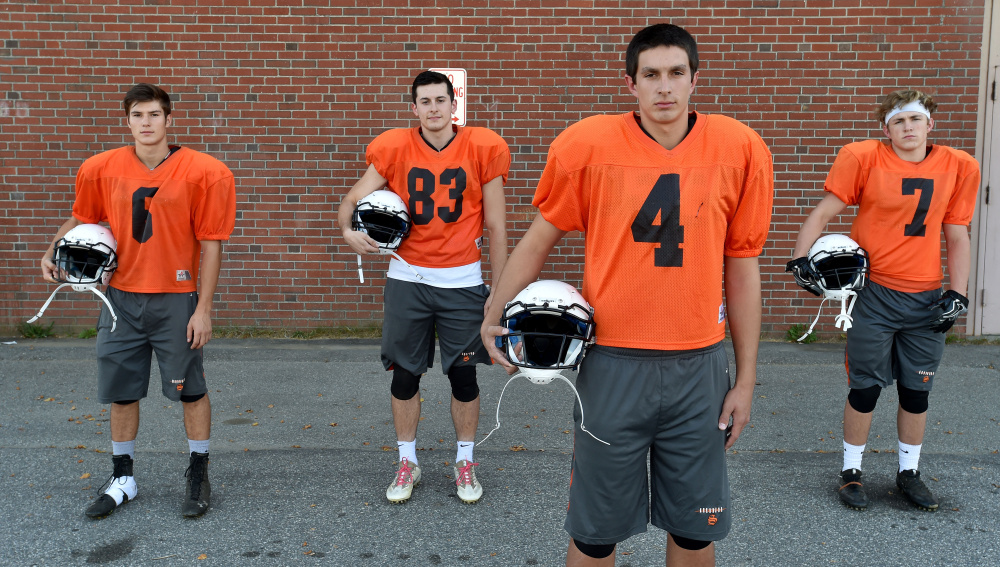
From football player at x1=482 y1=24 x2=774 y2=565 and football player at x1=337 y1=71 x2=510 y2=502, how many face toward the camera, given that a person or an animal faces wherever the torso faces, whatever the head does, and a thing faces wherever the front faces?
2

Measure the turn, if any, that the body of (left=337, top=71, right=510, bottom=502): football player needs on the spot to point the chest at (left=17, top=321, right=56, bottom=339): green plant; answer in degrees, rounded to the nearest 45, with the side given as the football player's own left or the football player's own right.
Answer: approximately 135° to the football player's own right

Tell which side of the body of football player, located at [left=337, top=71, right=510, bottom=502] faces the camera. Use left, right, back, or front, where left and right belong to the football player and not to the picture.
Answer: front

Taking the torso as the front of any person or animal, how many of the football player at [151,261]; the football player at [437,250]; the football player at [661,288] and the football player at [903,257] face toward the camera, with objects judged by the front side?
4

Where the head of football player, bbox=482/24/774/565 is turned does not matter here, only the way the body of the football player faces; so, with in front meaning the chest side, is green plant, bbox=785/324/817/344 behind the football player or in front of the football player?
behind

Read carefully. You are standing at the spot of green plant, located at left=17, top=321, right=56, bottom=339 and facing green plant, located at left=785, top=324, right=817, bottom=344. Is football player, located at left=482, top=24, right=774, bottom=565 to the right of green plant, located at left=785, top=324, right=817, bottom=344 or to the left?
right

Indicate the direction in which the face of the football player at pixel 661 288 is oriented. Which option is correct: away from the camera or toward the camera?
toward the camera

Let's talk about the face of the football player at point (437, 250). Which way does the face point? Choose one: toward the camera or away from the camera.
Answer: toward the camera

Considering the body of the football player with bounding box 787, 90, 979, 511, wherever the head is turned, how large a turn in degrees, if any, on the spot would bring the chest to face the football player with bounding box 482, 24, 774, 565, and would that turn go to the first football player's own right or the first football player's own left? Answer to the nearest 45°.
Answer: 0° — they already face them

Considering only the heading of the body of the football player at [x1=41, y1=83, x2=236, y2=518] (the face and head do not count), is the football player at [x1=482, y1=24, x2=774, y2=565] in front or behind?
in front

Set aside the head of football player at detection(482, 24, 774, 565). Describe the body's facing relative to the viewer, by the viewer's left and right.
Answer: facing the viewer

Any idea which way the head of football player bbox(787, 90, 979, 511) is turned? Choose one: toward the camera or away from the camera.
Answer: toward the camera

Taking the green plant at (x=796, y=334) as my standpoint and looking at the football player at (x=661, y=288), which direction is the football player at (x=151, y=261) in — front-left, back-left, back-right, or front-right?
front-right

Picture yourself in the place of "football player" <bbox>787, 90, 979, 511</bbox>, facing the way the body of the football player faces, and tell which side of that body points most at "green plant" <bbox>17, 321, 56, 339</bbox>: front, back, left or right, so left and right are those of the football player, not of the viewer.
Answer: right
